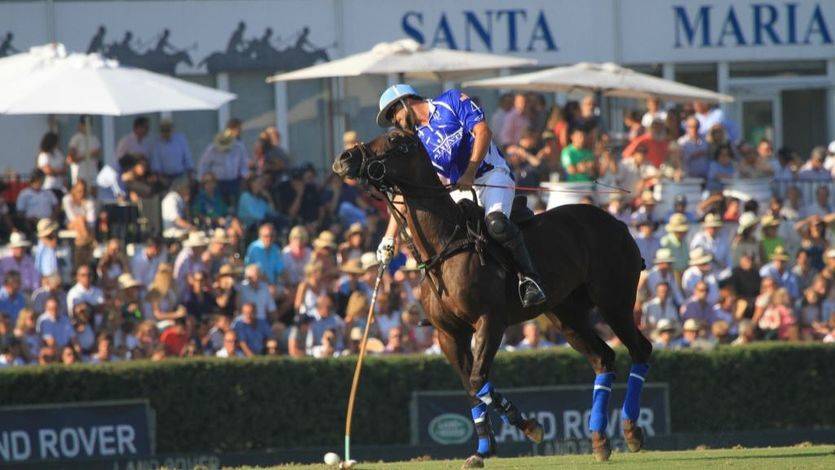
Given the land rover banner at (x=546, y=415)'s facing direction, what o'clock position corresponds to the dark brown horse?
The dark brown horse is roughly at 12 o'clock from the land rover banner.

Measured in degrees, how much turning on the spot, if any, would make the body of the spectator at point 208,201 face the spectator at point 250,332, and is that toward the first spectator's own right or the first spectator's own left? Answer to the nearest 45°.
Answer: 0° — they already face them

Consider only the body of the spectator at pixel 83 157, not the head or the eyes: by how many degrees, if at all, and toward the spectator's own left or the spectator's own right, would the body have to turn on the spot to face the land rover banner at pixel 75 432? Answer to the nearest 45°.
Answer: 0° — they already face it

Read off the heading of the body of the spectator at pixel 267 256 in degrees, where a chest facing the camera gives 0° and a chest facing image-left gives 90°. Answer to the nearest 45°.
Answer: approximately 0°

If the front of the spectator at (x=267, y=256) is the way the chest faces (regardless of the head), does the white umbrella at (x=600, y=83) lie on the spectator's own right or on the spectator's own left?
on the spectator's own left

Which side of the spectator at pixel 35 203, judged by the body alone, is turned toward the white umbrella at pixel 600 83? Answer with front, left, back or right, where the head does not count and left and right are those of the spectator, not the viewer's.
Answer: left
